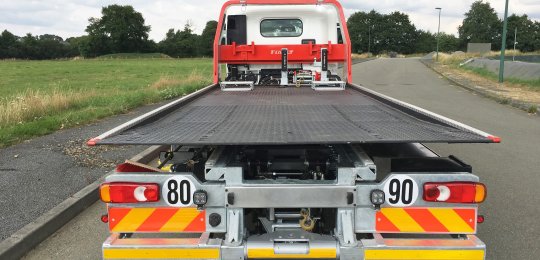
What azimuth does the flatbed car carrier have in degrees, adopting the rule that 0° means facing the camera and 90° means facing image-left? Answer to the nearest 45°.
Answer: approximately 180°
